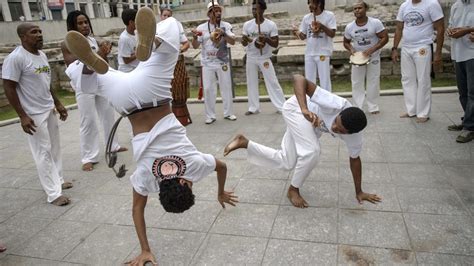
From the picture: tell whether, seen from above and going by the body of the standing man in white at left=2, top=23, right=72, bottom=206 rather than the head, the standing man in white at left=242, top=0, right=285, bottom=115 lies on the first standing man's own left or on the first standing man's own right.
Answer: on the first standing man's own left

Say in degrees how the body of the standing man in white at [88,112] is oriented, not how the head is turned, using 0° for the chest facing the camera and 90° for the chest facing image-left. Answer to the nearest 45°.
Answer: approximately 315°

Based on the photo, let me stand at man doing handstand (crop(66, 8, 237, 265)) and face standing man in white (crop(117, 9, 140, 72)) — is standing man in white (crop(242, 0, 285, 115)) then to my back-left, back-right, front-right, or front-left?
front-right

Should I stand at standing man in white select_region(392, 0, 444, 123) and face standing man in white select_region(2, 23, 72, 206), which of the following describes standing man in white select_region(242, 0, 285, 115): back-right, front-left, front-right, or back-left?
front-right

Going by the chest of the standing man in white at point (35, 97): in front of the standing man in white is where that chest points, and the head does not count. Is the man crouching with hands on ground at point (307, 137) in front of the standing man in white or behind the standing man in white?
in front

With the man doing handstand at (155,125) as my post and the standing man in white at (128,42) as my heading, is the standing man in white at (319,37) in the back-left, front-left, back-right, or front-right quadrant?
front-right

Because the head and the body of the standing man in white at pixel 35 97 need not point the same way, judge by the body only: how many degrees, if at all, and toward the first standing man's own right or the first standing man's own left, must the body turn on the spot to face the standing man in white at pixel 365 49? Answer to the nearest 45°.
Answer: approximately 45° to the first standing man's own left

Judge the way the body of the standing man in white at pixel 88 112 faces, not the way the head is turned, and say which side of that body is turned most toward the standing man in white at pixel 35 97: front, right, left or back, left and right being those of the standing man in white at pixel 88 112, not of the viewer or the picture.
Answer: right

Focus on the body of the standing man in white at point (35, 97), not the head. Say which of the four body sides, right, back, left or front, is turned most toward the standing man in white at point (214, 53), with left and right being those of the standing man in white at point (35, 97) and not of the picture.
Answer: left

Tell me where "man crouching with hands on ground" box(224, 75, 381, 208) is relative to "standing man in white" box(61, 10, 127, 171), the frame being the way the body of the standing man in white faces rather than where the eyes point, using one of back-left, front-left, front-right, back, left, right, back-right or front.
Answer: front

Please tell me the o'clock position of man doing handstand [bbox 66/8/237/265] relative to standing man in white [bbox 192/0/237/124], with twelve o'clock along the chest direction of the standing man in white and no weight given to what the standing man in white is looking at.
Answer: The man doing handstand is roughly at 12 o'clock from the standing man in white.

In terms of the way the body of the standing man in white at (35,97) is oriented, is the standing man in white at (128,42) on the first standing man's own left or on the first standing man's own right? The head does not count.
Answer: on the first standing man's own left

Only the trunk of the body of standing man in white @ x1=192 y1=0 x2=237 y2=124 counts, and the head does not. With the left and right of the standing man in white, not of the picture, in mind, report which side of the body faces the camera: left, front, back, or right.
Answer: front

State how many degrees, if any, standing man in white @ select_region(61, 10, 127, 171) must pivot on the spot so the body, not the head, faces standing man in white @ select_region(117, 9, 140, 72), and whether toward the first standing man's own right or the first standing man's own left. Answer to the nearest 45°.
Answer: approximately 90° to the first standing man's own left

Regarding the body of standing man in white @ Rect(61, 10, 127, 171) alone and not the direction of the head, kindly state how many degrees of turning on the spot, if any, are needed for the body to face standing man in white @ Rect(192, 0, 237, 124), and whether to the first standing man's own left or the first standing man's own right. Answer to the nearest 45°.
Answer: approximately 90° to the first standing man's own left
